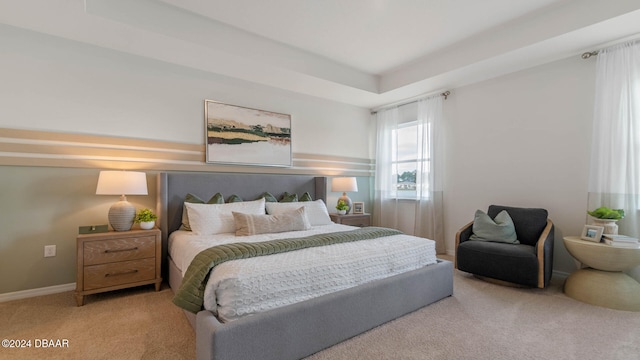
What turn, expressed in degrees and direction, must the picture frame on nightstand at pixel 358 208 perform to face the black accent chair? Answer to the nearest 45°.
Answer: approximately 45° to its left

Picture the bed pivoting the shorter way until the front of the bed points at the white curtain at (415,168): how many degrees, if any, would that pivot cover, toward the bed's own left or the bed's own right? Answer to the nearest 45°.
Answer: approximately 90° to the bed's own left

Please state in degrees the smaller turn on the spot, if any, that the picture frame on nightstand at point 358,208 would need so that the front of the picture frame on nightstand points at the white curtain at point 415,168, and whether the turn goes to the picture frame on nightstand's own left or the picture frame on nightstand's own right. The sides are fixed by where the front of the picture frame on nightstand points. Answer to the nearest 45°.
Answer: approximately 90° to the picture frame on nightstand's own left

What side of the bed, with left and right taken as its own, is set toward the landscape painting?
back

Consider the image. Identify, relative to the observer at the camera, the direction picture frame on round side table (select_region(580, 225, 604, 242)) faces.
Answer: facing the viewer and to the left of the viewer

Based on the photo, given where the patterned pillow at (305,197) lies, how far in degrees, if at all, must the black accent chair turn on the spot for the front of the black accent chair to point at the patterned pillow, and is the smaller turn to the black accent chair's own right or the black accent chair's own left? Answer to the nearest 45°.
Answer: approximately 45° to the black accent chair's own right

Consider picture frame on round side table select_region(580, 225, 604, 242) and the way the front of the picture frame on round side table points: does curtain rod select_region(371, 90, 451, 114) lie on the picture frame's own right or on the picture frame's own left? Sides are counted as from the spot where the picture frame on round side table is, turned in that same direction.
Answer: on the picture frame's own right

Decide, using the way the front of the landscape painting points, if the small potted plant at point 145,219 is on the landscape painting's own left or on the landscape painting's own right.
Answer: on the landscape painting's own right

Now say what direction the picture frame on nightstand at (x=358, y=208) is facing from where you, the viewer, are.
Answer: facing the viewer

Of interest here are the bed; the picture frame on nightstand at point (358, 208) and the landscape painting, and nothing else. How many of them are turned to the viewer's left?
0

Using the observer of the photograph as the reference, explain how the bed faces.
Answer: facing the viewer and to the right of the viewer
